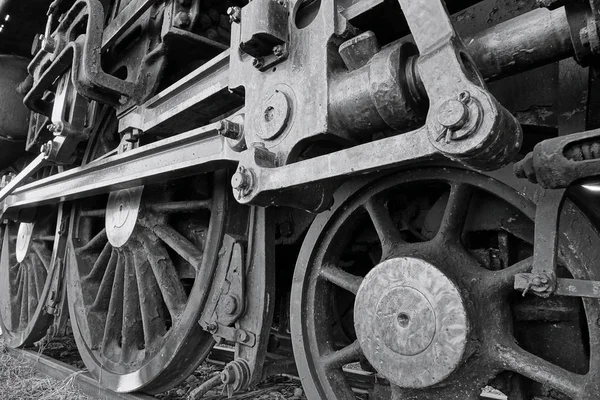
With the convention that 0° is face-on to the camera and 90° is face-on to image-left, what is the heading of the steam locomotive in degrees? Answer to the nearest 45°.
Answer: approximately 315°
